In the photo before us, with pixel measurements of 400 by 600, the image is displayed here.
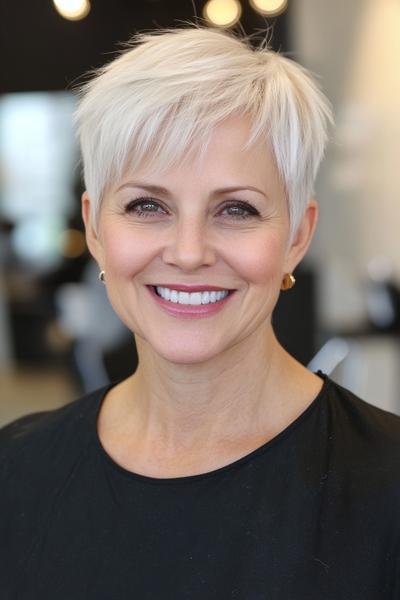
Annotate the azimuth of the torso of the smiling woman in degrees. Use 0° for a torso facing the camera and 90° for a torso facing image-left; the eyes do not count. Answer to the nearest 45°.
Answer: approximately 0°

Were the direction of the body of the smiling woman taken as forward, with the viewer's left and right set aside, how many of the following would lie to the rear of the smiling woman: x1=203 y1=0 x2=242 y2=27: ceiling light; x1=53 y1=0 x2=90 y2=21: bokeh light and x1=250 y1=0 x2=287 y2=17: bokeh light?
3

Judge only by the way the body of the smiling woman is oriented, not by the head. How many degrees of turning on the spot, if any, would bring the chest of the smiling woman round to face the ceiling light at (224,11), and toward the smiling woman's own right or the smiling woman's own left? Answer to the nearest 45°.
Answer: approximately 180°

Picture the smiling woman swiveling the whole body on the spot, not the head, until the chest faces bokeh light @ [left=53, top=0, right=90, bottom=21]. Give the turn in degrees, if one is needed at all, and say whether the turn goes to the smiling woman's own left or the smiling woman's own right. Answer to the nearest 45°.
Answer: approximately 180°

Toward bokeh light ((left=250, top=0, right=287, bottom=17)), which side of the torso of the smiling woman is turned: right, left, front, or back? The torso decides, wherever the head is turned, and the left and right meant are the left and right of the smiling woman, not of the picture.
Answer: back
